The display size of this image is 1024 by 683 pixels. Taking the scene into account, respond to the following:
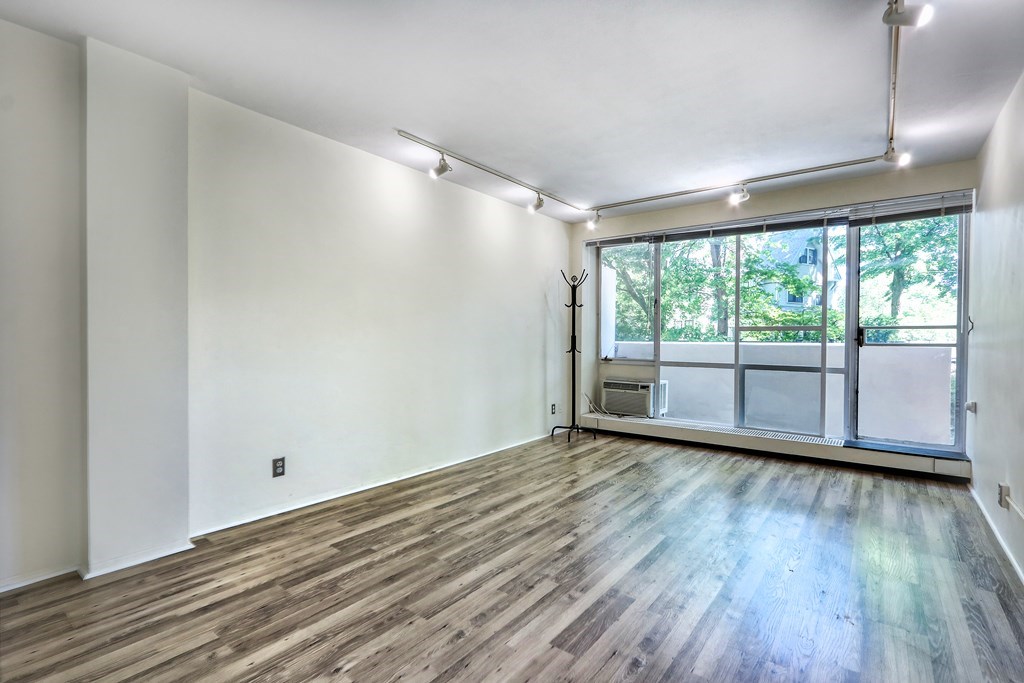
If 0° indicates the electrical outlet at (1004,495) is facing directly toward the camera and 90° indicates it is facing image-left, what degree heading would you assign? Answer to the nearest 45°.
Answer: approximately 90°

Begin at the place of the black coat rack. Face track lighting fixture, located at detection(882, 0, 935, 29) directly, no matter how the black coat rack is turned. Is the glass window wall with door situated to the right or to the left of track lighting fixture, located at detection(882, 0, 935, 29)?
left
